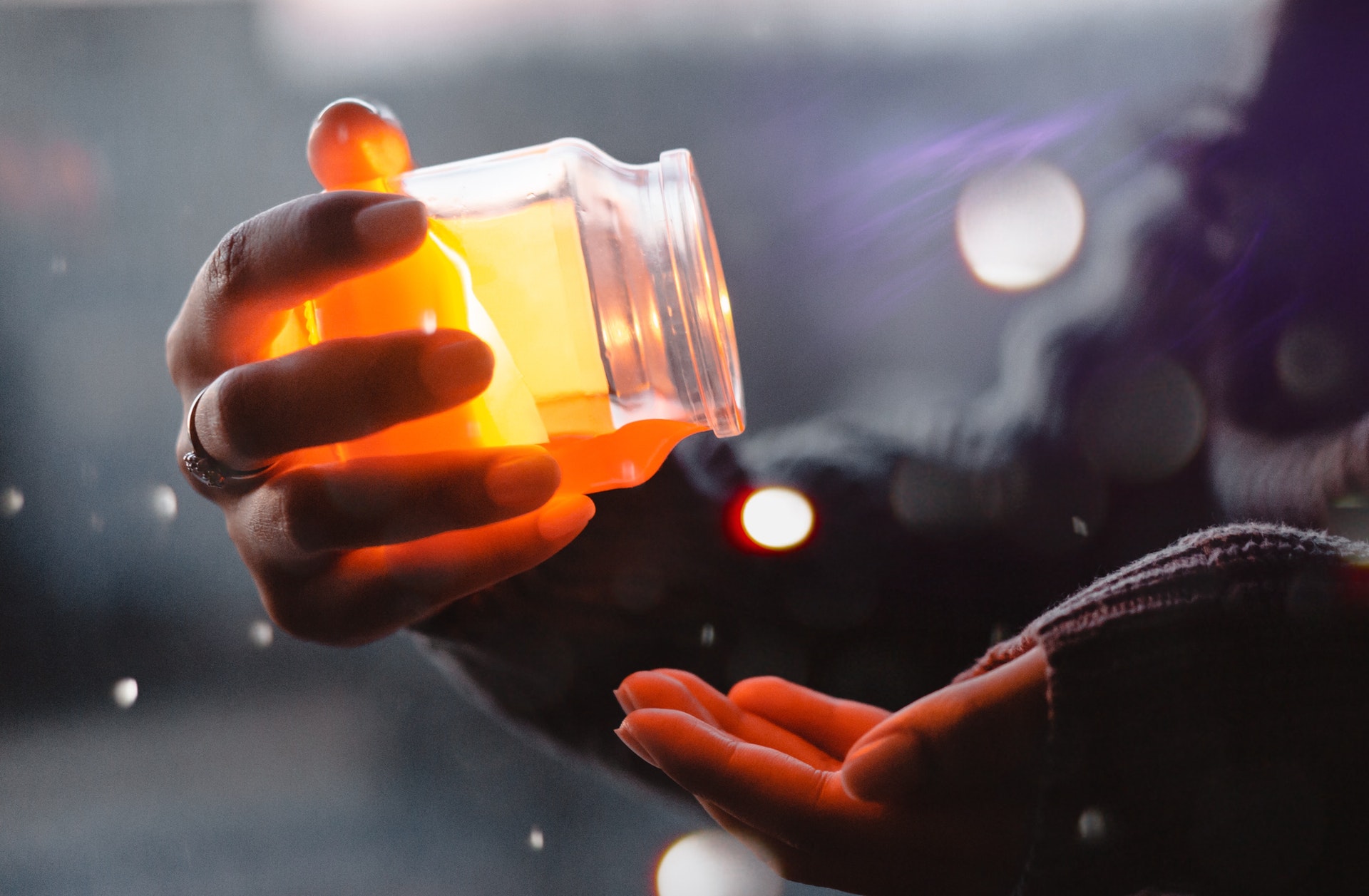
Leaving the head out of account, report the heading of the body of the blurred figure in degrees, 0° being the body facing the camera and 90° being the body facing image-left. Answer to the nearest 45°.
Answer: approximately 90°
